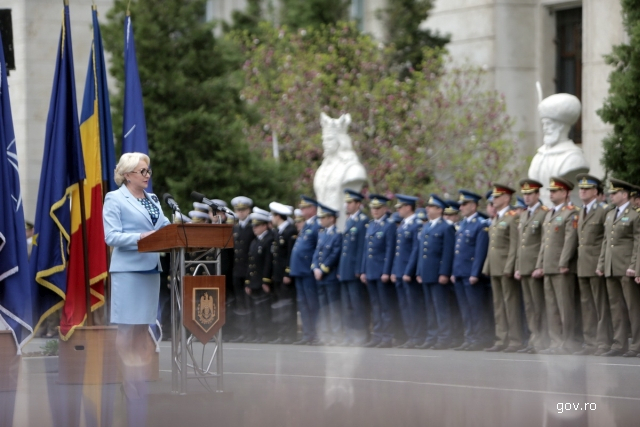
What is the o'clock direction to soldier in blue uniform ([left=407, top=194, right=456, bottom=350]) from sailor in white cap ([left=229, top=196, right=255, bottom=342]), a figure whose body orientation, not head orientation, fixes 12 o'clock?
The soldier in blue uniform is roughly at 9 o'clock from the sailor in white cap.

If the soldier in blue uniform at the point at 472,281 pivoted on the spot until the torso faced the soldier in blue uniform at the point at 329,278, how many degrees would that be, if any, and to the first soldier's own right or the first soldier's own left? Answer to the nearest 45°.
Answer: approximately 90° to the first soldier's own right

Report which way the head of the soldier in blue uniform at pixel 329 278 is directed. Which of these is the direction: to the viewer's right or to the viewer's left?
to the viewer's left

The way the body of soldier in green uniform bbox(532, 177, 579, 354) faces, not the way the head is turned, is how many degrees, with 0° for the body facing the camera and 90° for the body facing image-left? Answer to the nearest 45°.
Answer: approximately 45°

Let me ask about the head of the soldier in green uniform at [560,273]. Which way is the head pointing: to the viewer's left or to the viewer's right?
to the viewer's left

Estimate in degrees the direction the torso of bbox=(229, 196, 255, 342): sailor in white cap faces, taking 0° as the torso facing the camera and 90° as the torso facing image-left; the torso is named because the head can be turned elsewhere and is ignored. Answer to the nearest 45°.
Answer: approximately 45°

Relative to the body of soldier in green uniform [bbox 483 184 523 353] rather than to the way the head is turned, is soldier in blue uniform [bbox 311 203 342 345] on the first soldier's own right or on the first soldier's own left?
on the first soldier's own right

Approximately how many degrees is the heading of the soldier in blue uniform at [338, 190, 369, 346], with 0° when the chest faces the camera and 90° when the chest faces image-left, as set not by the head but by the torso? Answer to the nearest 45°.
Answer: approximately 45°

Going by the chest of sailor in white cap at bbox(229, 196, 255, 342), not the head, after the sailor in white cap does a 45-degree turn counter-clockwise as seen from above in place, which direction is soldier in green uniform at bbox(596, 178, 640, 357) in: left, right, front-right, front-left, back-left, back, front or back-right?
front-left

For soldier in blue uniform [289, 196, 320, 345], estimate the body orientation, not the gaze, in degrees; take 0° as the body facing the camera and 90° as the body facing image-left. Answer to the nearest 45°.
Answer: approximately 45°

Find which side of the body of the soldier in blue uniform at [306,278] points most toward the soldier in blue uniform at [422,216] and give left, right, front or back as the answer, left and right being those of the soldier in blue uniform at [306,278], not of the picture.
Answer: left

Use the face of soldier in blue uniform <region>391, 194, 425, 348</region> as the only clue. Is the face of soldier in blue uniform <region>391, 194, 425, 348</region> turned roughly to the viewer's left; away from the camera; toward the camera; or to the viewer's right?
to the viewer's left

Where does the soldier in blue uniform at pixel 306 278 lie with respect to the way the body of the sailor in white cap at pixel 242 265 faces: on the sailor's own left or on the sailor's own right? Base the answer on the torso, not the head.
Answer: on the sailor's own left
